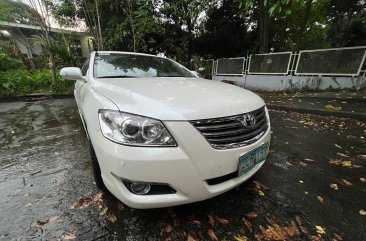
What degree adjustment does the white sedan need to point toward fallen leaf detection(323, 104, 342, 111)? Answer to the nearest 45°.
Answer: approximately 90° to its left

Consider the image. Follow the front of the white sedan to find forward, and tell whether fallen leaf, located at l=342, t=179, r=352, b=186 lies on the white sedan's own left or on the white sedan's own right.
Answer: on the white sedan's own left

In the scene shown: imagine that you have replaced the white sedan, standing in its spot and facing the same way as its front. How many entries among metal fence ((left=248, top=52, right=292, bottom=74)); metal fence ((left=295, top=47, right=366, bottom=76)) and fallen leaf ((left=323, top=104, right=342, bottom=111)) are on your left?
3

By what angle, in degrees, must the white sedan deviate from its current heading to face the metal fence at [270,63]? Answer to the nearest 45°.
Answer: approximately 90° to its left

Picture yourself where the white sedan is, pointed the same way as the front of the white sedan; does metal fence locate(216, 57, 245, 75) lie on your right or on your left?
on your left

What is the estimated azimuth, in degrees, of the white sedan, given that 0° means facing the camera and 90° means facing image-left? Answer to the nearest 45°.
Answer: approximately 315°

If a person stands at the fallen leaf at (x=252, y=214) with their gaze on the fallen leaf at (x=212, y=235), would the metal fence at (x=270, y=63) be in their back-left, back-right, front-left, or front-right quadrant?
back-right

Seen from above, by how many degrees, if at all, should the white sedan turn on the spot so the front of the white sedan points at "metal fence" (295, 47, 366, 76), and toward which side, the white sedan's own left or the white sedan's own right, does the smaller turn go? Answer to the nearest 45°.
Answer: approximately 90° to the white sedan's own left

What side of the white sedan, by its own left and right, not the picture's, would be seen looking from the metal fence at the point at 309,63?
left

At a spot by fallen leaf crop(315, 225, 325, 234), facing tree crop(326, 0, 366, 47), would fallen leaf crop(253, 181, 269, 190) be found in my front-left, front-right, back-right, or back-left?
front-left

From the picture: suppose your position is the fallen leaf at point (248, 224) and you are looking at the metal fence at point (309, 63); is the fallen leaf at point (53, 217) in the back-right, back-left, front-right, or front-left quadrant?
back-left

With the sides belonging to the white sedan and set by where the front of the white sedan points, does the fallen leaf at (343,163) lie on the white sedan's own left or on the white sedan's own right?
on the white sedan's own left

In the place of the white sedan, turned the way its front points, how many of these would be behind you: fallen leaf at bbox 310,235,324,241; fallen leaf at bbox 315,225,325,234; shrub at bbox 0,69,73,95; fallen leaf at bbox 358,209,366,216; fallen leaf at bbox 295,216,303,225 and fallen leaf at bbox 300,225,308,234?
1

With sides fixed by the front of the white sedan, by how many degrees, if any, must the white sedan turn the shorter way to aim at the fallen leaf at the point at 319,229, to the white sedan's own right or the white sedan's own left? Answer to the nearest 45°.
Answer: approximately 45° to the white sedan's own left

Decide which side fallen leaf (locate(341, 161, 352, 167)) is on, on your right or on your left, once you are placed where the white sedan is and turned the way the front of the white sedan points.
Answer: on your left

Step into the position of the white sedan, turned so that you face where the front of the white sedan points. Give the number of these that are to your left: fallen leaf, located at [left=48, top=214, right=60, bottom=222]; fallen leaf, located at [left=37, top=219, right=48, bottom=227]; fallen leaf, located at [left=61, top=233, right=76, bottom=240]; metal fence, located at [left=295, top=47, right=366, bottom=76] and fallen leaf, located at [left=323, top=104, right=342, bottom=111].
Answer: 2

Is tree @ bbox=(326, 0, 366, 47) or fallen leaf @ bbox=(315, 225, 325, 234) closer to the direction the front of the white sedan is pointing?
the fallen leaf

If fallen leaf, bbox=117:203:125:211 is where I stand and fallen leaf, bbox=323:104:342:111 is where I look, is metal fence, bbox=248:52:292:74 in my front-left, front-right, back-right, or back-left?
front-left
